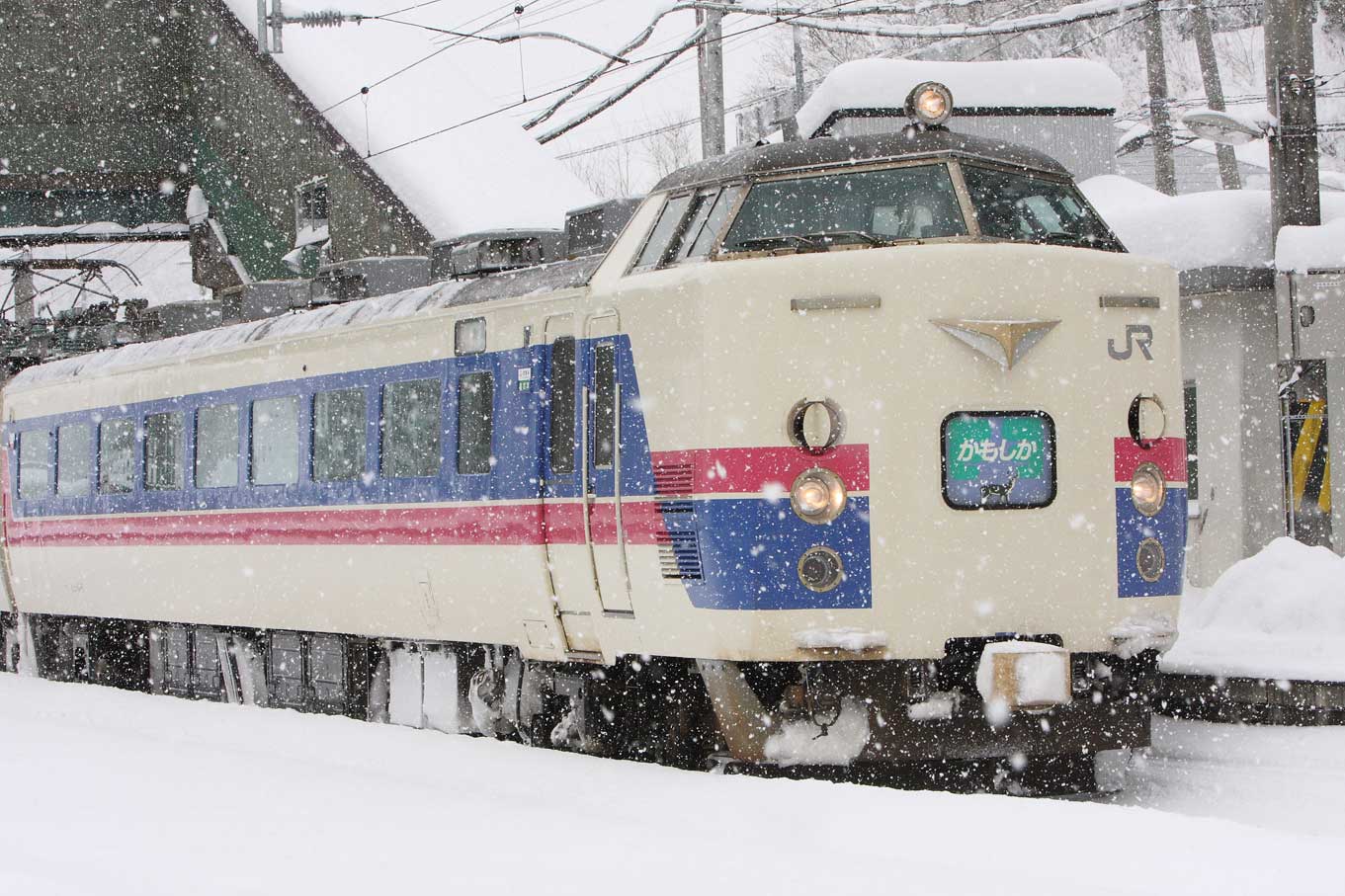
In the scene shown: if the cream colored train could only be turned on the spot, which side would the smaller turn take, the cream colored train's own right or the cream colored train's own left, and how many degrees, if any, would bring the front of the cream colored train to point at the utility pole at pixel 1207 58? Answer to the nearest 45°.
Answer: approximately 90° to the cream colored train's own left

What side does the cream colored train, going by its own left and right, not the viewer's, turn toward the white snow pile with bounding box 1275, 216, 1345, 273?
left

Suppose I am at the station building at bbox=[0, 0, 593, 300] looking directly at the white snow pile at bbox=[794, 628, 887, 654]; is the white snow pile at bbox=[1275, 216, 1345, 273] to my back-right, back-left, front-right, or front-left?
front-left

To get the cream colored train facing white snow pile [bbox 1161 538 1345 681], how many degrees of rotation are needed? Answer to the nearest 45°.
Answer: approximately 90° to its left

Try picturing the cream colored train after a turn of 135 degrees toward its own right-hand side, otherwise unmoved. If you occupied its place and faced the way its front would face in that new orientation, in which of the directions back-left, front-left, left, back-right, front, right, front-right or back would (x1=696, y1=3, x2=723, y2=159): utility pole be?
right

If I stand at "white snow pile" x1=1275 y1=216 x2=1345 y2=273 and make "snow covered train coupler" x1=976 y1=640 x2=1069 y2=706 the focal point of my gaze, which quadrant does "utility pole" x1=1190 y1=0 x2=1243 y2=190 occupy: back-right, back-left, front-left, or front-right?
back-right

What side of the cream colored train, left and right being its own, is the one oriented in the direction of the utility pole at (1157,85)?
left

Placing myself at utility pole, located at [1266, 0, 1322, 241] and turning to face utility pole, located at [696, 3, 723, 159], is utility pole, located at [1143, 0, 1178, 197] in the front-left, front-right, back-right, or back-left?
front-right

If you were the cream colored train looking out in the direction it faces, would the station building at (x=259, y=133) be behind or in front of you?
behind

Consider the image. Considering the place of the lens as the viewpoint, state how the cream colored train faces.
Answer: facing the viewer and to the right of the viewer

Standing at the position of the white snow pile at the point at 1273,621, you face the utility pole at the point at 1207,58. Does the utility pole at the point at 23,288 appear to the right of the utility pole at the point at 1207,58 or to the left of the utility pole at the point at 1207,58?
left

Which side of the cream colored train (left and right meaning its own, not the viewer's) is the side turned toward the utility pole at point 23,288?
back
